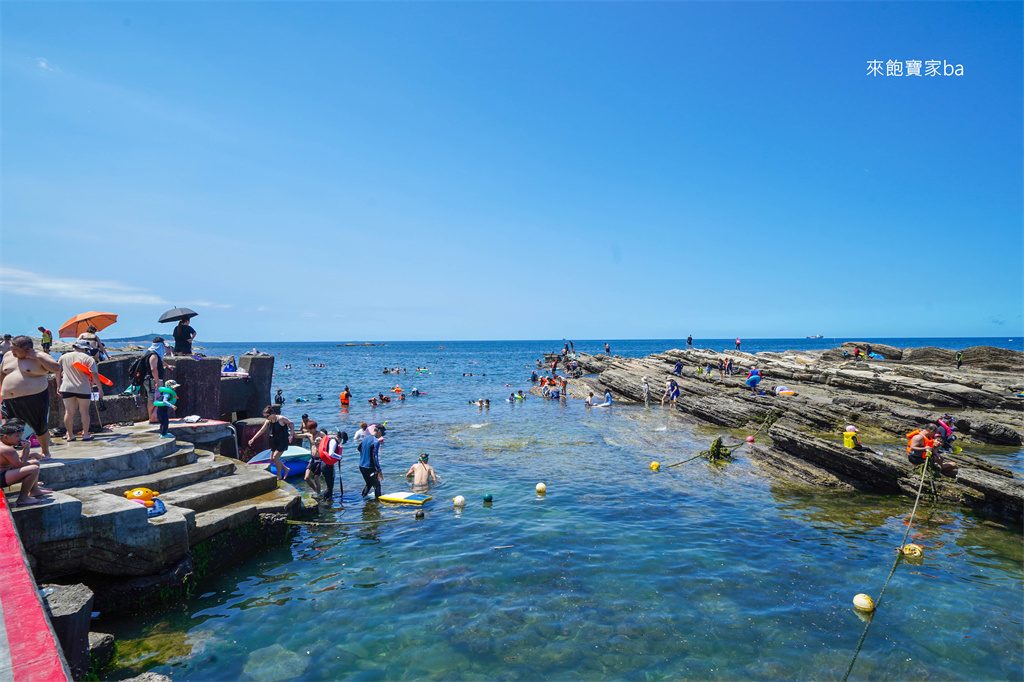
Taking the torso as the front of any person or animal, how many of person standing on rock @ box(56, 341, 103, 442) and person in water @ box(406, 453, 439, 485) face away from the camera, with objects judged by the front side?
2

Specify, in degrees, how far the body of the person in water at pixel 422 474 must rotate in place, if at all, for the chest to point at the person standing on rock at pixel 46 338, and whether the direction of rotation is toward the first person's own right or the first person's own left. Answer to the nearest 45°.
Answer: approximately 90° to the first person's own left

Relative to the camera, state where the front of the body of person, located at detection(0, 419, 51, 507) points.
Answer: to the viewer's right

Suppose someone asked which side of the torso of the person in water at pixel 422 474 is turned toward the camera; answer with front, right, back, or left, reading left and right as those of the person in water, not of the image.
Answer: back

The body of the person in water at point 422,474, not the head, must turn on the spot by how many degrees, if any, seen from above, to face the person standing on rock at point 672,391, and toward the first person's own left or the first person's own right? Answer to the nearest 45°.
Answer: approximately 45° to the first person's own right

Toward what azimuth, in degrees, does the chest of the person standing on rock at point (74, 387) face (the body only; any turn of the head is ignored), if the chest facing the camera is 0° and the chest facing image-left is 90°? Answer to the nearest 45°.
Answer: approximately 180°
